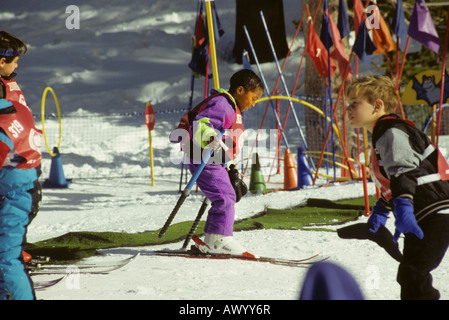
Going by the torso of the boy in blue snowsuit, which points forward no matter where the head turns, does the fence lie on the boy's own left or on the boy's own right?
on the boy's own left

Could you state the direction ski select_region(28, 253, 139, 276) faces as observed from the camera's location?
facing to the right of the viewer

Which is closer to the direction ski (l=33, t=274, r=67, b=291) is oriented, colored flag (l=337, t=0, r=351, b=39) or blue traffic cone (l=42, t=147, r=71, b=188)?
the colored flag

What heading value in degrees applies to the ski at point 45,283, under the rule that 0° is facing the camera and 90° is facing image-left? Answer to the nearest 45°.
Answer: approximately 270°

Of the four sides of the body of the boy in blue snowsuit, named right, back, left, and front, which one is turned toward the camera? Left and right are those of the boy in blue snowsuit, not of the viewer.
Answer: right

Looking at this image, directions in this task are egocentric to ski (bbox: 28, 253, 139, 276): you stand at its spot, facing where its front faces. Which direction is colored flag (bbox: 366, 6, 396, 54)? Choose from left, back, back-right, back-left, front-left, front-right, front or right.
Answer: front-left

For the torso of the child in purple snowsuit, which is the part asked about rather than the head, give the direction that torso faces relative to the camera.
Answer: to the viewer's right

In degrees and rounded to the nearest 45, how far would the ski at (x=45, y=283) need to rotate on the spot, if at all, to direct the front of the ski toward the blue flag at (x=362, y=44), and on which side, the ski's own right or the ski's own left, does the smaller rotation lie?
approximately 45° to the ski's own left
